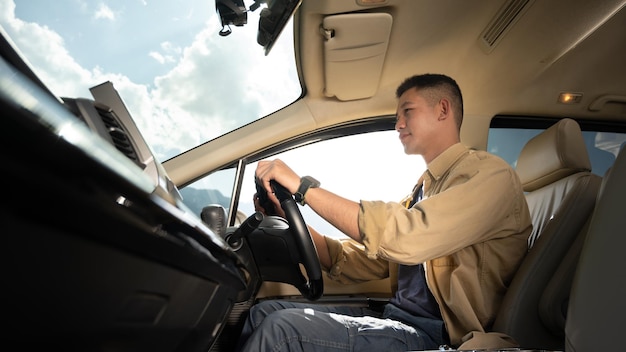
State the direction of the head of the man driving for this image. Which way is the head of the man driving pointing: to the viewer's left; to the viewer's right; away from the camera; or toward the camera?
to the viewer's left

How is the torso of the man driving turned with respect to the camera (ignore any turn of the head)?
to the viewer's left
